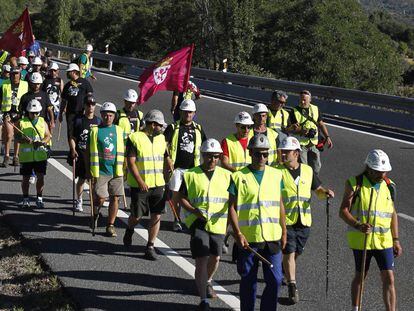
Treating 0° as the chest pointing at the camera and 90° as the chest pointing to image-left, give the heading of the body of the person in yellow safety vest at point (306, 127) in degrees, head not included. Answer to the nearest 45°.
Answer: approximately 0°

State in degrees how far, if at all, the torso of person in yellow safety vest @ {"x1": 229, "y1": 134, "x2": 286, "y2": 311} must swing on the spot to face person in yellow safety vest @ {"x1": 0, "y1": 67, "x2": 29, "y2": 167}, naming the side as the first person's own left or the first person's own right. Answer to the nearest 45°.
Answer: approximately 135° to the first person's own right

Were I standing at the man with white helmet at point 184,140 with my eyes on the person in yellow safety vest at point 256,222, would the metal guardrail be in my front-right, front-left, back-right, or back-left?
back-left

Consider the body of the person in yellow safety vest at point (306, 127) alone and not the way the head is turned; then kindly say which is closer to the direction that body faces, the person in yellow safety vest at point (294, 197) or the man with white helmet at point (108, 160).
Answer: the person in yellow safety vest

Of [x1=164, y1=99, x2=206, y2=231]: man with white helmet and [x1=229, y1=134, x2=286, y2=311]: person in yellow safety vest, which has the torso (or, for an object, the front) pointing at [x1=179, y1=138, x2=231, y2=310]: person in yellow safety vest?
the man with white helmet

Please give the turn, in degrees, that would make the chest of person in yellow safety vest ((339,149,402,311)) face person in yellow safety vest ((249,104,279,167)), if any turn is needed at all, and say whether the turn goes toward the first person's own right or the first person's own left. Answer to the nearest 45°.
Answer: approximately 135° to the first person's own right

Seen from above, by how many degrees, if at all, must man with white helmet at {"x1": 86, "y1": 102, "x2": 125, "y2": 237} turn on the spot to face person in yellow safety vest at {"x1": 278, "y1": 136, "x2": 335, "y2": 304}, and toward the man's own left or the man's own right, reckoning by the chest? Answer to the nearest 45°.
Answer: approximately 45° to the man's own left

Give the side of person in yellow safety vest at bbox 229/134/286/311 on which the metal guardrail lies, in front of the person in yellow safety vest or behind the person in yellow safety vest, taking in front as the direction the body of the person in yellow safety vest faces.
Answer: behind
